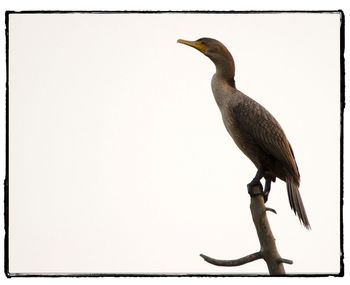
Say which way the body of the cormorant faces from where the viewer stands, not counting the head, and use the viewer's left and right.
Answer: facing to the left of the viewer
